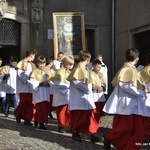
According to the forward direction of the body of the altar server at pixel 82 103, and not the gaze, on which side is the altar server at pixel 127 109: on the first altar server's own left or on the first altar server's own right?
on the first altar server's own right

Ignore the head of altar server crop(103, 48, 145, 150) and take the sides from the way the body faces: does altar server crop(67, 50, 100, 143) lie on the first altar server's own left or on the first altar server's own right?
on the first altar server's own left
